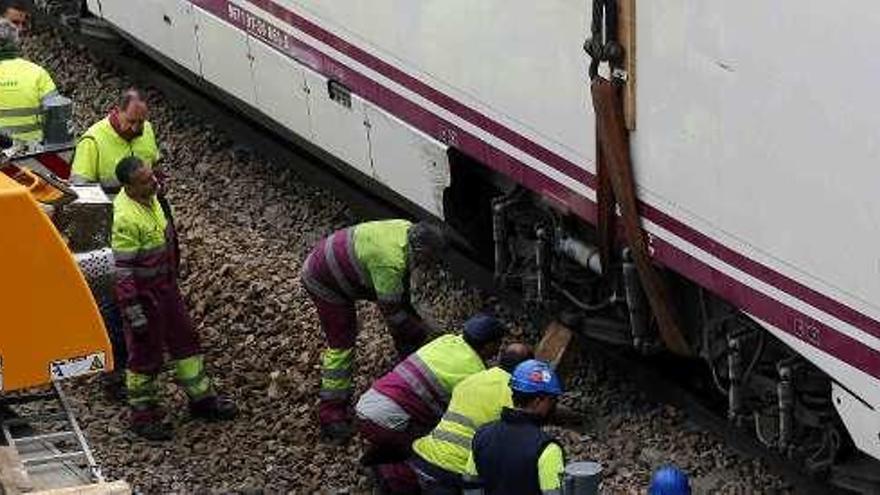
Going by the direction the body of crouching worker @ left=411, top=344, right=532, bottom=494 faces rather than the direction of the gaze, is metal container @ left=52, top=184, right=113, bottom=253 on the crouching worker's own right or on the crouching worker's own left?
on the crouching worker's own left

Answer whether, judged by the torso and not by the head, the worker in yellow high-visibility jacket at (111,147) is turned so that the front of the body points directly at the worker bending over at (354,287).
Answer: yes

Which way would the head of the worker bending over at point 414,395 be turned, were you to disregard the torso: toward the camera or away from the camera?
away from the camera

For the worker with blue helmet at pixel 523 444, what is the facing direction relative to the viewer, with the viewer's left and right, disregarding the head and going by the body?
facing away from the viewer and to the right of the viewer

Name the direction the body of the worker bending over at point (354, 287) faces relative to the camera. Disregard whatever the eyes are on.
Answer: to the viewer's right

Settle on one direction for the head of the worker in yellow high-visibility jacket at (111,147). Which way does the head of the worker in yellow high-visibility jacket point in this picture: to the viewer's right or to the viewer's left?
to the viewer's right

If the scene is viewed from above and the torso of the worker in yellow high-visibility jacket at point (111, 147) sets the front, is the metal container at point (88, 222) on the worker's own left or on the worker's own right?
on the worker's own right

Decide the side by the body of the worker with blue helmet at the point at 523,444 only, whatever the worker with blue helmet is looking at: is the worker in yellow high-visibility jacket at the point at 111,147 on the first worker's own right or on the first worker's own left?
on the first worker's own left

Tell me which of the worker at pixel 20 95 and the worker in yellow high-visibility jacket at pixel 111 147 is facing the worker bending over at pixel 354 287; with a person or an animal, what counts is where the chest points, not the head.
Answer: the worker in yellow high-visibility jacket

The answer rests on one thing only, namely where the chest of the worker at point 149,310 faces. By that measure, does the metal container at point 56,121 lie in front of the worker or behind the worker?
behind
